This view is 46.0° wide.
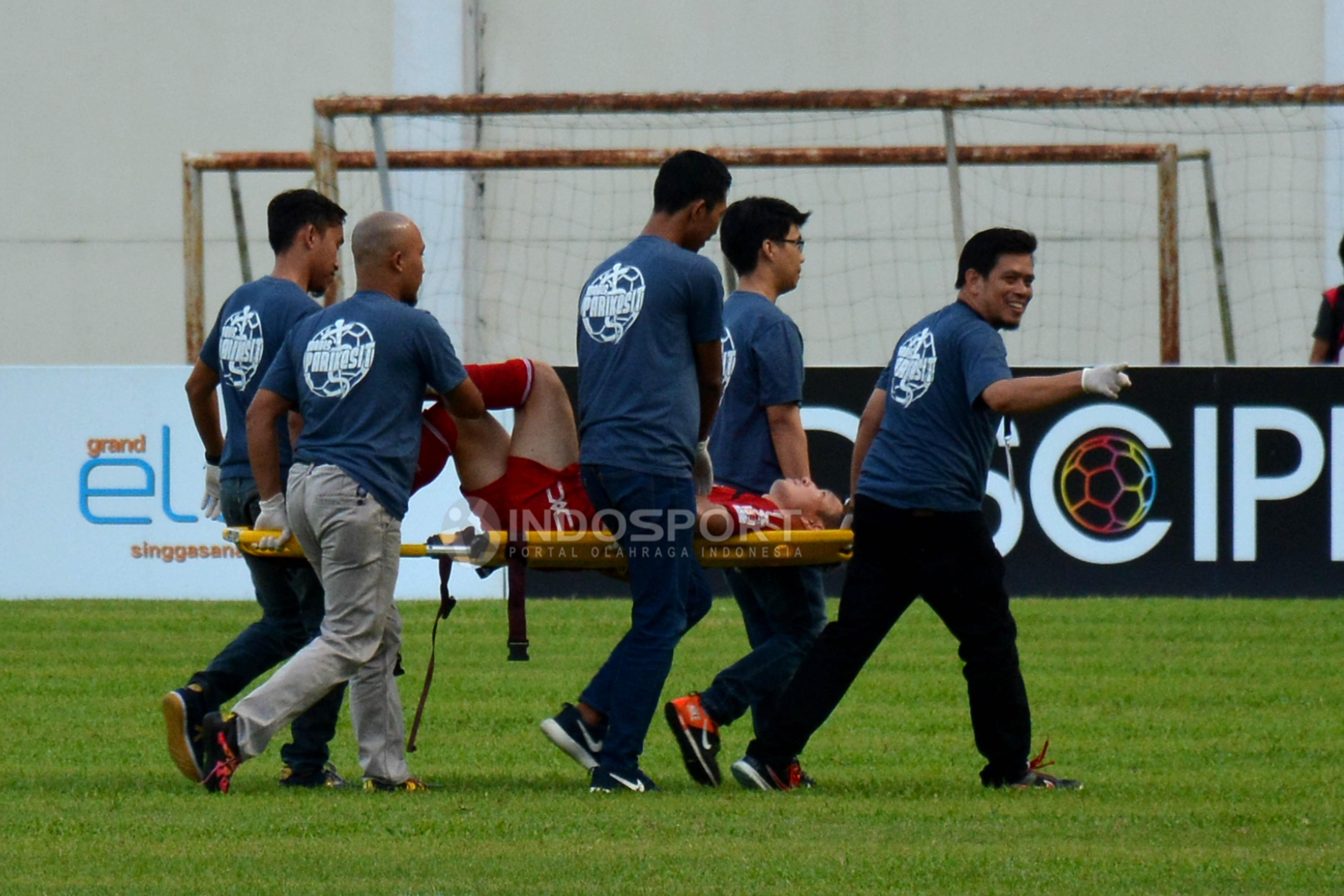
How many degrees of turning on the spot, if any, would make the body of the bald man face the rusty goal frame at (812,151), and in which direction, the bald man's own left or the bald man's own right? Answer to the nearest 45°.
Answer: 0° — they already face it

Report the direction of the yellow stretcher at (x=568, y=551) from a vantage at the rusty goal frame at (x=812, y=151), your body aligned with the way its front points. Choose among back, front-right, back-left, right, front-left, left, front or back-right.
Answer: front

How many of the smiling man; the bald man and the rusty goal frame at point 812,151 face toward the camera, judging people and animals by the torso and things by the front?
1

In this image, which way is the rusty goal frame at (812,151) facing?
toward the camera

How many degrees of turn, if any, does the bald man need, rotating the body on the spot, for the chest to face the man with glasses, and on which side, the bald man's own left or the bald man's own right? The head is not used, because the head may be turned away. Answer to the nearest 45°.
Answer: approximately 45° to the bald man's own right

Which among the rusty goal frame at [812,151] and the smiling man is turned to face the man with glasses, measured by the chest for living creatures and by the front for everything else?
the rusty goal frame

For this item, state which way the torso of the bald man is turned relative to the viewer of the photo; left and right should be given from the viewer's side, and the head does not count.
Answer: facing away from the viewer and to the right of the viewer

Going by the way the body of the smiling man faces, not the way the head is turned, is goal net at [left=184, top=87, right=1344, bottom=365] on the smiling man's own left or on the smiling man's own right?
on the smiling man's own left

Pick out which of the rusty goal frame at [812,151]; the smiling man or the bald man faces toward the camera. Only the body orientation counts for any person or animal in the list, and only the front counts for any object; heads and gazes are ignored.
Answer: the rusty goal frame

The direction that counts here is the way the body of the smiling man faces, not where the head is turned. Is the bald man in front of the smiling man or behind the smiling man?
behind

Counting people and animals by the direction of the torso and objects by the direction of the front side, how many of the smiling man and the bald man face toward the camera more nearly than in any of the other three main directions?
0

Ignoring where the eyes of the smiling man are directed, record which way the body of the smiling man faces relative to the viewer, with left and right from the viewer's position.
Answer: facing away from the viewer and to the right of the viewer
